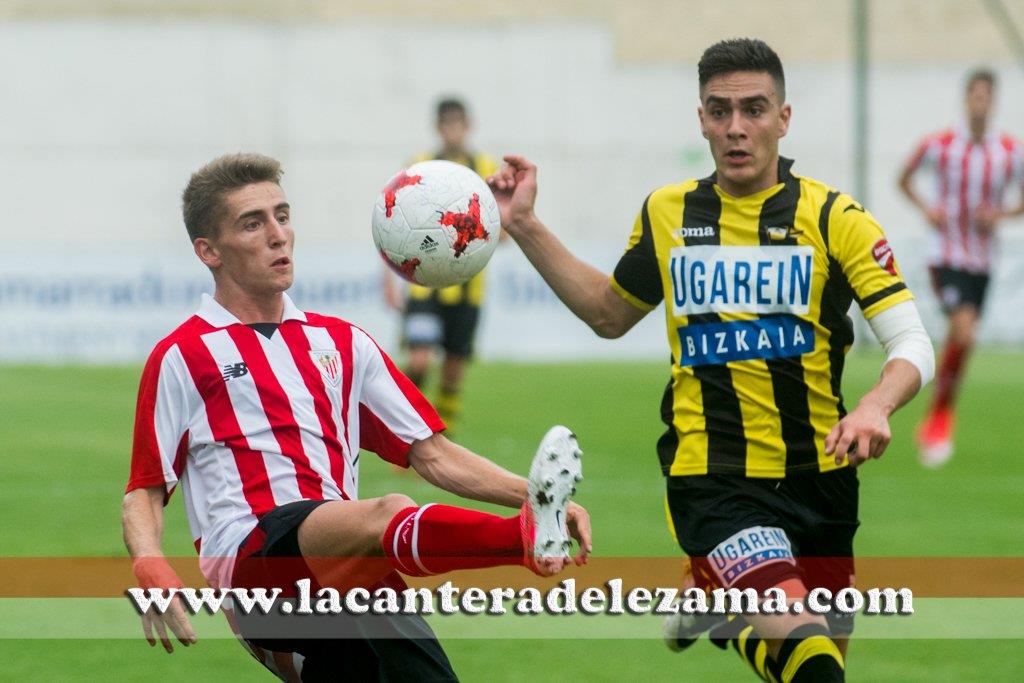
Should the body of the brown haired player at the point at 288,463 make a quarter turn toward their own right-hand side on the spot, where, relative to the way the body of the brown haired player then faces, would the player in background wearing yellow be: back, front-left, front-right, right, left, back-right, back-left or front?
back-right

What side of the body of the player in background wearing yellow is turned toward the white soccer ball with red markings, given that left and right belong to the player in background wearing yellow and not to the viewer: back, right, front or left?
front

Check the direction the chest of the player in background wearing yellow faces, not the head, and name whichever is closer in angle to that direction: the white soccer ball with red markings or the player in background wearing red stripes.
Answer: the white soccer ball with red markings

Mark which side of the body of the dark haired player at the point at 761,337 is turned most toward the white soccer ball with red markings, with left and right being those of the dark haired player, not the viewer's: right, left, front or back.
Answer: right

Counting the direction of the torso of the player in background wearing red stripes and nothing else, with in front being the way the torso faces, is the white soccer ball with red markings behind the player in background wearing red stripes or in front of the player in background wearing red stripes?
in front

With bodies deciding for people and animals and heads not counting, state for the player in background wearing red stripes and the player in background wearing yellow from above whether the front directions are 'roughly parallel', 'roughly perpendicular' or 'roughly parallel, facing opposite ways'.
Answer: roughly parallel

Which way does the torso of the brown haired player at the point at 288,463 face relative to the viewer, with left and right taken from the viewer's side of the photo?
facing the viewer and to the right of the viewer

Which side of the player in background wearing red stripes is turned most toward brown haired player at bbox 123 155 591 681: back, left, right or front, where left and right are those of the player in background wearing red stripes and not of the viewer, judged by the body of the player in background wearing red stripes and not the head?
front

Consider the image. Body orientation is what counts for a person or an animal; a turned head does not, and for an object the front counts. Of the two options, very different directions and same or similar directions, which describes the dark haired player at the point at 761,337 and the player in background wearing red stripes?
same or similar directions

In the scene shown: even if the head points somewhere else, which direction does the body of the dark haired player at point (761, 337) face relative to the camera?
toward the camera

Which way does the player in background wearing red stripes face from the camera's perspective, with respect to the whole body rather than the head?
toward the camera

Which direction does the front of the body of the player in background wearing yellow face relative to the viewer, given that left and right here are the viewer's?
facing the viewer

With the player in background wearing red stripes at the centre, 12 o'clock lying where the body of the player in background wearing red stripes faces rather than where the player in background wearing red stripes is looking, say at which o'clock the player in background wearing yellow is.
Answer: The player in background wearing yellow is roughly at 2 o'clock from the player in background wearing red stripes.

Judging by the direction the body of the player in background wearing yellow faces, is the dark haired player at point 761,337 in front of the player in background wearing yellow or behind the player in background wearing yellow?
in front
